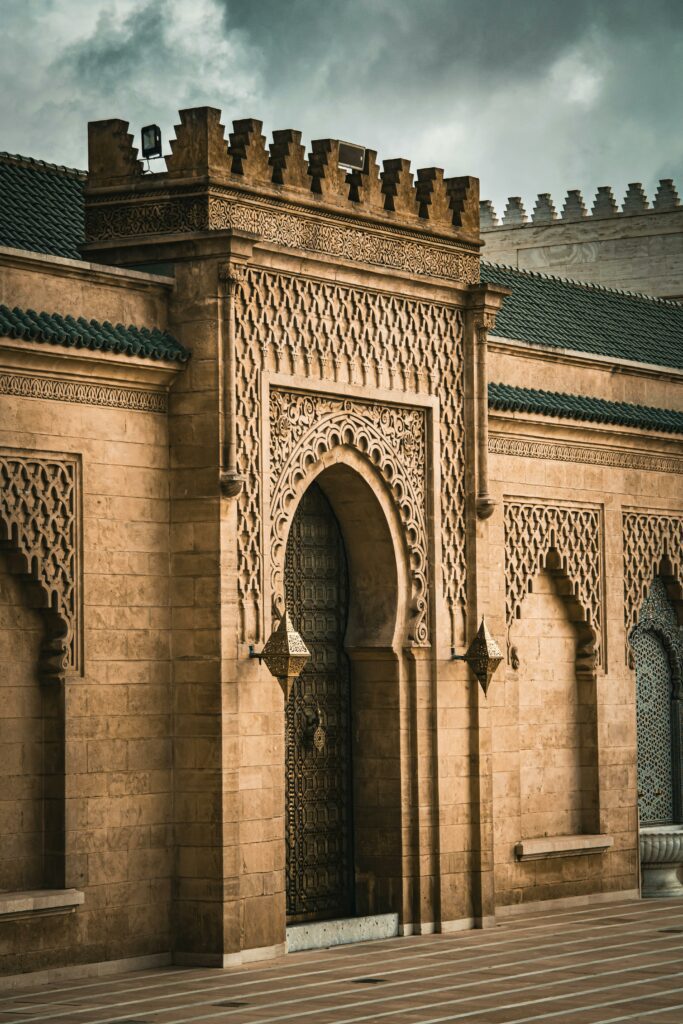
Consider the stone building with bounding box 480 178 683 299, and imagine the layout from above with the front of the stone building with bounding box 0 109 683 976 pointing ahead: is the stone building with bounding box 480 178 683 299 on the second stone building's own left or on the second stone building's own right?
on the second stone building's own left

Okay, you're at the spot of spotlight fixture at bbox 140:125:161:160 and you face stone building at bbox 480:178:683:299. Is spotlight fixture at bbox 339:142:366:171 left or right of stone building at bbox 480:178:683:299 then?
right

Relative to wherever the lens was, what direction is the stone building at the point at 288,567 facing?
facing the viewer and to the right of the viewer
